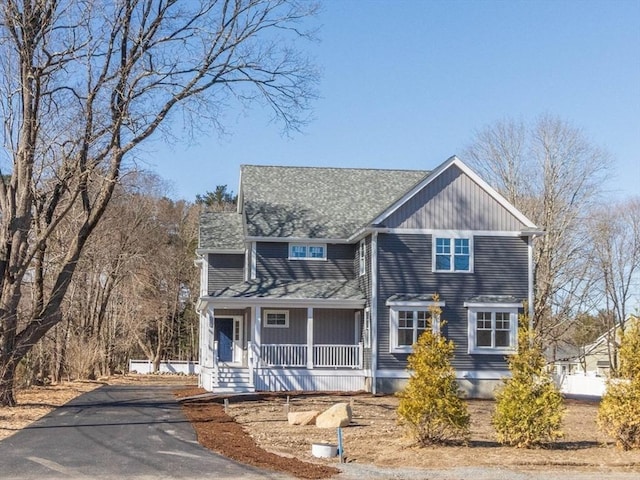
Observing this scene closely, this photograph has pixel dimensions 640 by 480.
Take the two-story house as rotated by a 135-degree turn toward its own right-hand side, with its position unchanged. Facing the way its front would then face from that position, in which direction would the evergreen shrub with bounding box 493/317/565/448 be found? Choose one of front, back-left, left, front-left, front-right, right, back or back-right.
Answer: back-left

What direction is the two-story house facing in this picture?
toward the camera

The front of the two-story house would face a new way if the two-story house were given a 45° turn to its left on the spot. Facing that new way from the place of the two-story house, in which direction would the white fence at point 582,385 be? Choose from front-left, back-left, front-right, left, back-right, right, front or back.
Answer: left

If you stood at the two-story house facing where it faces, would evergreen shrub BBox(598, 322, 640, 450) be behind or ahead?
ahead

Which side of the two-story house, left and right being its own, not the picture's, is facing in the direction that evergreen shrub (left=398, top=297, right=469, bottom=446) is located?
front
